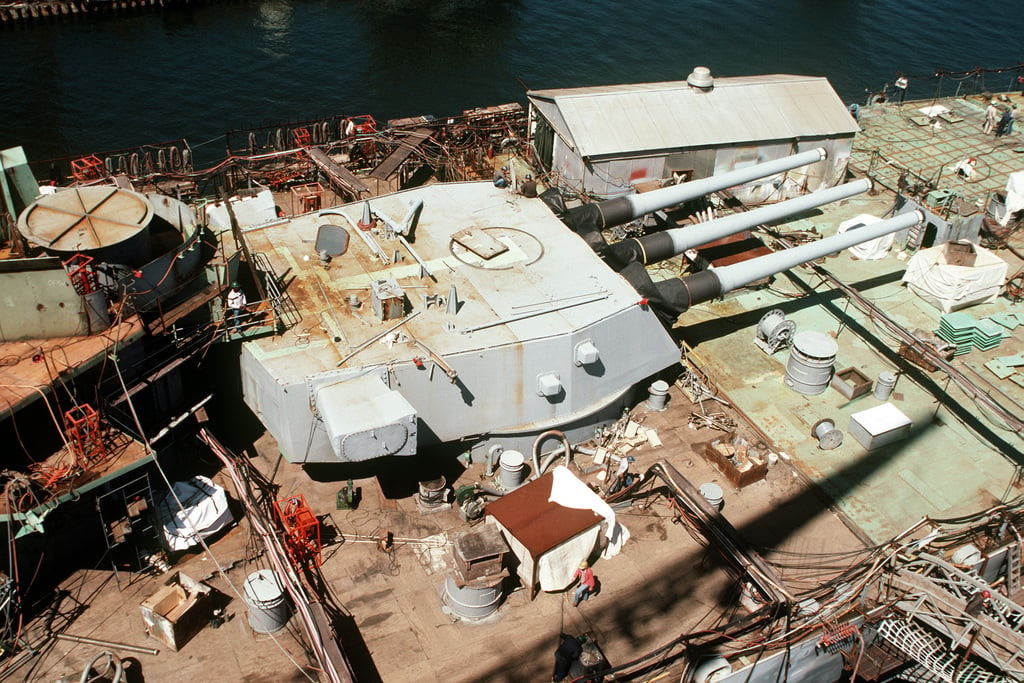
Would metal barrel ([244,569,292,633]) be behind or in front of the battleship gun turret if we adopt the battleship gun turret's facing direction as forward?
behind

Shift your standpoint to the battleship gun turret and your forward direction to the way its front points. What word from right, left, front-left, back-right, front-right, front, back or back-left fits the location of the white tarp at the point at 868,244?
front

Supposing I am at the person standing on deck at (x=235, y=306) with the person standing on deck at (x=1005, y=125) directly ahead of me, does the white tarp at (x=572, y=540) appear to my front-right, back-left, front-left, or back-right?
front-right

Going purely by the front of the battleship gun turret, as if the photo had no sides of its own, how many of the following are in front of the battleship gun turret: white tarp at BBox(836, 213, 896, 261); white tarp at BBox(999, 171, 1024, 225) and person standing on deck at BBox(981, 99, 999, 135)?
3

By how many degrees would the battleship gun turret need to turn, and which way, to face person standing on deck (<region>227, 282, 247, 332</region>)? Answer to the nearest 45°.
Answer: approximately 135° to its left

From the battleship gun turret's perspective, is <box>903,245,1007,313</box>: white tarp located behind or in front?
in front

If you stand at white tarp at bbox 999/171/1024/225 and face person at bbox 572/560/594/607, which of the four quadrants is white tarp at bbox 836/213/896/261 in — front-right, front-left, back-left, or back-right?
front-right

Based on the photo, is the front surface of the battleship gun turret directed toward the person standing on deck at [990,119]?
yes

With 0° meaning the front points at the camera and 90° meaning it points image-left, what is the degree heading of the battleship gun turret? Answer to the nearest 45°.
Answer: approximately 225°

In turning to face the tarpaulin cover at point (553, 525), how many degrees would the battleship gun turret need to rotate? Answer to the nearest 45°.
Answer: approximately 90° to its right

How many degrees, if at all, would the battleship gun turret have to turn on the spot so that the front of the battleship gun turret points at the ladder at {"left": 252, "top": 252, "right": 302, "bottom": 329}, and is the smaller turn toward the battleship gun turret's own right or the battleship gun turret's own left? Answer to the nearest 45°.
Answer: approximately 135° to the battleship gun turret's own left

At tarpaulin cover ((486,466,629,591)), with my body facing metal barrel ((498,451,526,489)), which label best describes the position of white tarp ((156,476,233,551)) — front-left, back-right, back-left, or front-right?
front-left

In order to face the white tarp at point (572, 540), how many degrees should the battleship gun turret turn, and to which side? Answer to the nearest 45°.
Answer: approximately 90° to its right

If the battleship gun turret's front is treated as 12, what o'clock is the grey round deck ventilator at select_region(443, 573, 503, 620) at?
The grey round deck ventilator is roughly at 4 o'clock from the battleship gun turret.

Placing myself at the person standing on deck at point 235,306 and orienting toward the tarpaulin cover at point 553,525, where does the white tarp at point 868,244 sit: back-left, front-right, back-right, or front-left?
front-left

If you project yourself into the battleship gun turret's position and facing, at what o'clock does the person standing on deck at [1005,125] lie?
The person standing on deck is roughly at 12 o'clock from the battleship gun turret.

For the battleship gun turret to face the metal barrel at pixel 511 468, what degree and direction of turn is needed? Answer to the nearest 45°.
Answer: approximately 90° to its right

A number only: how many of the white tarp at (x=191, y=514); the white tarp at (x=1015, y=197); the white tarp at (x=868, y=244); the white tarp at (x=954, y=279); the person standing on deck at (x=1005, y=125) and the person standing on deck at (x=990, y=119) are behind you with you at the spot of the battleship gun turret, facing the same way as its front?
1

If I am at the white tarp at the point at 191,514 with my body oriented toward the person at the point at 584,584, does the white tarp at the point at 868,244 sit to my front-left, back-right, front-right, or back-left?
front-left

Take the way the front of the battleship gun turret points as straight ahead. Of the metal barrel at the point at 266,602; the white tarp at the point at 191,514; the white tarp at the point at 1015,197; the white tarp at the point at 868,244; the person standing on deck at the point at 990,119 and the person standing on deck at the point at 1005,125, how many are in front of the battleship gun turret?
4

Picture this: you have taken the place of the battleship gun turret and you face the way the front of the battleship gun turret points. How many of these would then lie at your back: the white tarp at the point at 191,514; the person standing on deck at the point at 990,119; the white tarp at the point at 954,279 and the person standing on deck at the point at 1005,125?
1
